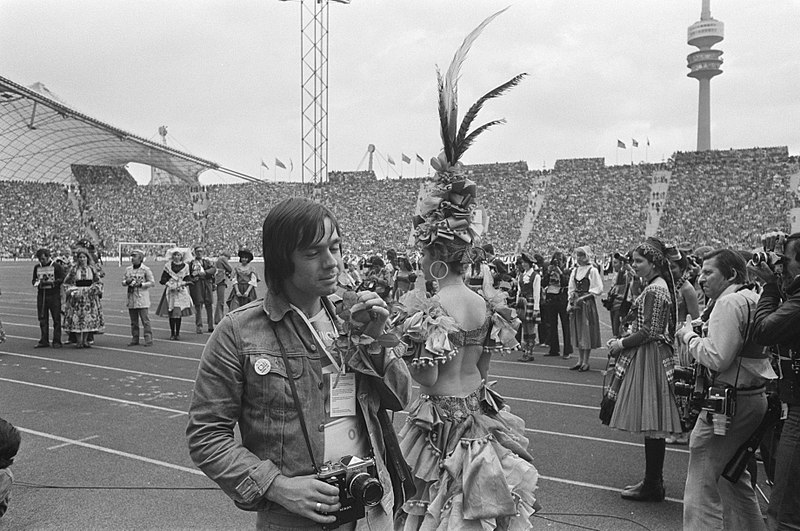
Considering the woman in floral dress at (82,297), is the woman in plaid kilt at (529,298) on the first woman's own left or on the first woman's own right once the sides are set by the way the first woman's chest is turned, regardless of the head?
on the first woman's own left

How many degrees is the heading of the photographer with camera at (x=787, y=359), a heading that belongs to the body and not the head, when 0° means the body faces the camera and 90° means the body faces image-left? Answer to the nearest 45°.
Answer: approximately 90°

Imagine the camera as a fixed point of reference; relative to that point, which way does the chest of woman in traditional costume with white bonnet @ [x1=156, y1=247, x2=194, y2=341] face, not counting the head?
toward the camera

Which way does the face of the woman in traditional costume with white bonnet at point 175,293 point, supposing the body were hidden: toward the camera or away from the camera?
toward the camera

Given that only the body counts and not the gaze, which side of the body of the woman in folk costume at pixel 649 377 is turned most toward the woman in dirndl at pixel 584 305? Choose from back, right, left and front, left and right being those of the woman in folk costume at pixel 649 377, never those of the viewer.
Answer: right

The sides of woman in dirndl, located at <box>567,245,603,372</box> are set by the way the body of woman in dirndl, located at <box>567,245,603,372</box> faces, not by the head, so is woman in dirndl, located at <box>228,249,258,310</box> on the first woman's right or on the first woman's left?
on the first woman's right

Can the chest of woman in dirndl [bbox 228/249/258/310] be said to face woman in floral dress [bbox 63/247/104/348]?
no

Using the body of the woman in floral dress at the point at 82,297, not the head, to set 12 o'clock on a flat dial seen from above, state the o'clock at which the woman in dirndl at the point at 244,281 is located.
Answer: the woman in dirndl at the point at 244,281 is roughly at 9 o'clock from the woman in floral dress at the point at 82,297.

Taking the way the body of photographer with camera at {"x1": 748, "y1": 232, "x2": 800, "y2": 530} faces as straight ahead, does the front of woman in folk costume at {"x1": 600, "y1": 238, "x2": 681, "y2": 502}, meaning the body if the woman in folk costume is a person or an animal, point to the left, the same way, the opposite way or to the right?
the same way

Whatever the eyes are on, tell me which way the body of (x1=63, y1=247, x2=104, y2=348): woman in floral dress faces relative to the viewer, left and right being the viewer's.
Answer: facing the viewer

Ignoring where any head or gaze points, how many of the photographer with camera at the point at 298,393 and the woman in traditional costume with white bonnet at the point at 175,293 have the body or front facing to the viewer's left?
0

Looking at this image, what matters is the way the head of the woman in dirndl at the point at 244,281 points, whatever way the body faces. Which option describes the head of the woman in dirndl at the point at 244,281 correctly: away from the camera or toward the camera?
toward the camera

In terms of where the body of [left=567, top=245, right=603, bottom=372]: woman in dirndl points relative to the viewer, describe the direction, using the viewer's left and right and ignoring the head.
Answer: facing the viewer and to the left of the viewer

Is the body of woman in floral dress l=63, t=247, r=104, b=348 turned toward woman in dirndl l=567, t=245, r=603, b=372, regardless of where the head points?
no

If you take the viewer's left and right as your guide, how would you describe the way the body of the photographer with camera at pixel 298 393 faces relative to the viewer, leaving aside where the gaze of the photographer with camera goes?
facing the viewer and to the right of the viewer

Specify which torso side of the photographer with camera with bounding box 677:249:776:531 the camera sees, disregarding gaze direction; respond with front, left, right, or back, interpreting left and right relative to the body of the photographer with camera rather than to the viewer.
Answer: left
